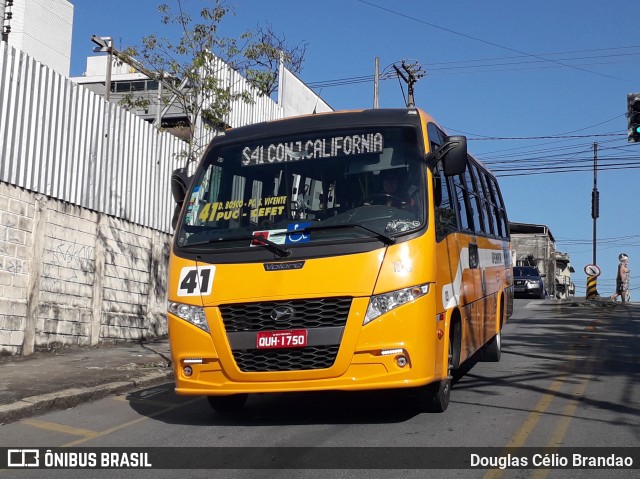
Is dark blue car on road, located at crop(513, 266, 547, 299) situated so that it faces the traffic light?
yes

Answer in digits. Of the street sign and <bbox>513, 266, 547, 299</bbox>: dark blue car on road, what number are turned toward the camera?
2

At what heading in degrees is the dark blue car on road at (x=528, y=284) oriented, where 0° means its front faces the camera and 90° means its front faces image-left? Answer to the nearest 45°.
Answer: approximately 0°

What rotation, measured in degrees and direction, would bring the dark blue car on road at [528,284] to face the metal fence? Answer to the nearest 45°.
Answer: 0° — it already faces it

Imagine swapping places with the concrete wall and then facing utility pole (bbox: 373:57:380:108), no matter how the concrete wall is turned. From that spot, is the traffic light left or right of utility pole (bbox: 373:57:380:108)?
right

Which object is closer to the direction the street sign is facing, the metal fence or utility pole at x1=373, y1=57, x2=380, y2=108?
the metal fence

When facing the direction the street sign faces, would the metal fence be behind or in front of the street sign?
in front

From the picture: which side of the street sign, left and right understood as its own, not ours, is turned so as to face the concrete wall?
front

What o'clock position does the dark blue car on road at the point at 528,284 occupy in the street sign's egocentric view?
The dark blue car on road is roughly at 3 o'clock from the street sign.
